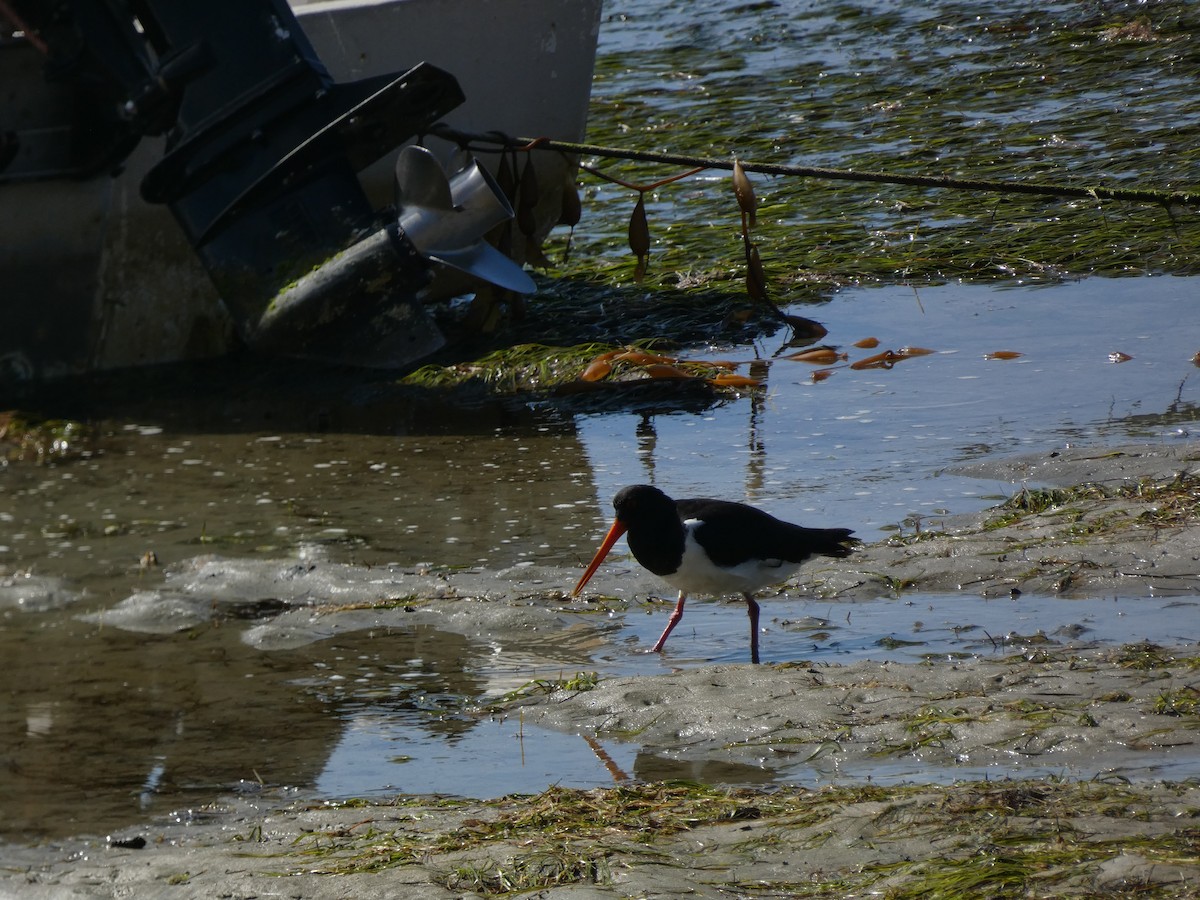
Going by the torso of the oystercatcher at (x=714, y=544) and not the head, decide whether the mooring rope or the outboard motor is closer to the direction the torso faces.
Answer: the outboard motor

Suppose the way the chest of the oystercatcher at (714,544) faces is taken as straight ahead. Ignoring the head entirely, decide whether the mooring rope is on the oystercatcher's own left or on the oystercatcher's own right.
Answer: on the oystercatcher's own right

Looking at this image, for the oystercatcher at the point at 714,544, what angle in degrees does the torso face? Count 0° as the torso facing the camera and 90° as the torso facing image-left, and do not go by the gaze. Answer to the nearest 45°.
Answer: approximately 90°

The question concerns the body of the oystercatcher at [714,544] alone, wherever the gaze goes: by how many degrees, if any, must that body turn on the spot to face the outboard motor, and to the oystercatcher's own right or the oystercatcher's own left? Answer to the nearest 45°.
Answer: approximately 45° to the oystercatcher's own right
